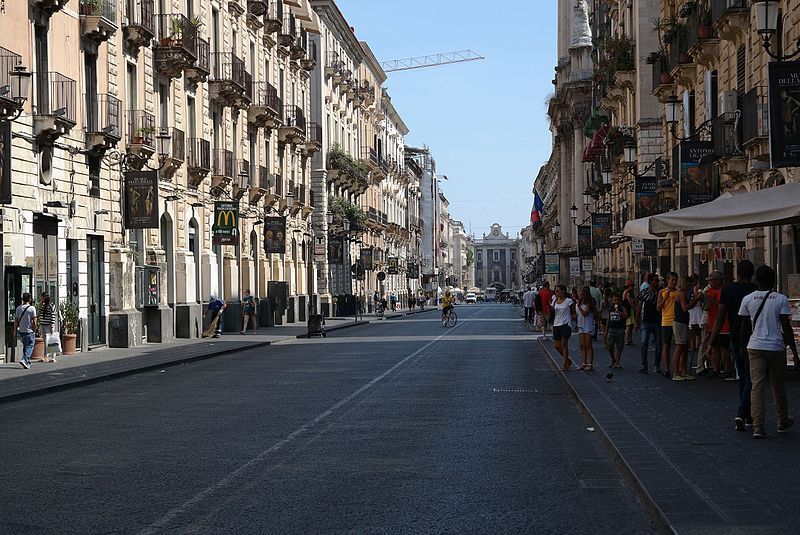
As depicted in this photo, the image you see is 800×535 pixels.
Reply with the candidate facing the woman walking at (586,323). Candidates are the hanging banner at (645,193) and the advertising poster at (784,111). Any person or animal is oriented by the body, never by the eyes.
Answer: the hanging banner

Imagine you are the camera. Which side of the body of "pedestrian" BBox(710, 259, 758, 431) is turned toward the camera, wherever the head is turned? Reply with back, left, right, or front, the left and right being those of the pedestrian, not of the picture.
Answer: back

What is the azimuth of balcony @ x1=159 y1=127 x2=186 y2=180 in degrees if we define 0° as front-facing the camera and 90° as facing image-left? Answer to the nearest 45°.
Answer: approximately 270°

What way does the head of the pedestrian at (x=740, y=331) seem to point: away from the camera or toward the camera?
away from the camera

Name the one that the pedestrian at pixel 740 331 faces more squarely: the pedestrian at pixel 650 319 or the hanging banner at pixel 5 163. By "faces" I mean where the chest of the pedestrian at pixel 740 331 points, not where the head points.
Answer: the pedestrian

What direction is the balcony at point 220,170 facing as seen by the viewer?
to the viewer's right
